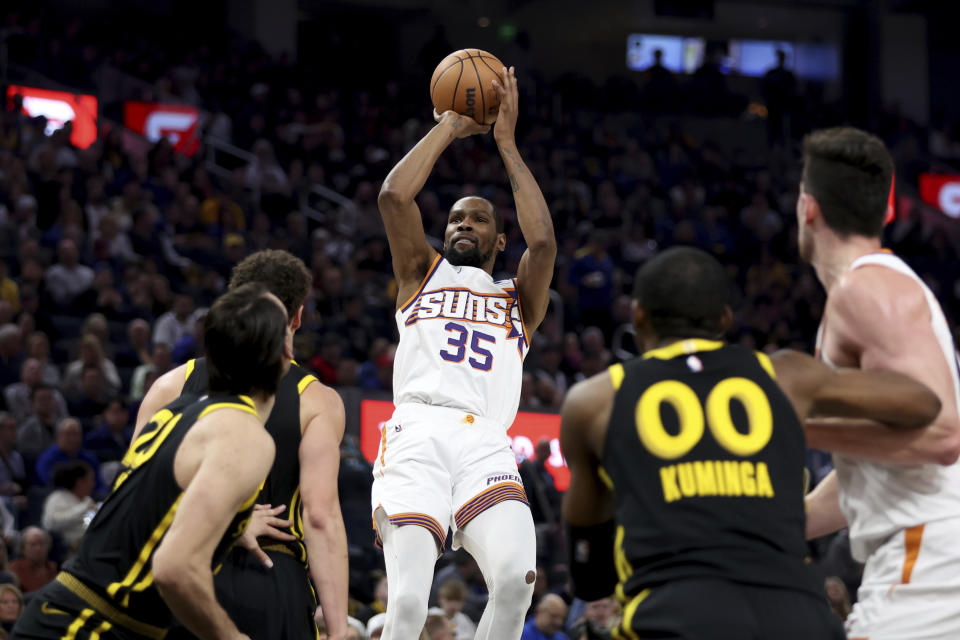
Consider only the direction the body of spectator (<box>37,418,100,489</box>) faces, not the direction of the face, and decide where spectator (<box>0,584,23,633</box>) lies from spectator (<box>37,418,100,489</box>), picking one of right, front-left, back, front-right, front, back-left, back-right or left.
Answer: front

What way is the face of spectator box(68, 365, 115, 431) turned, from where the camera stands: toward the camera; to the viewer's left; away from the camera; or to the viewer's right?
toward the camera

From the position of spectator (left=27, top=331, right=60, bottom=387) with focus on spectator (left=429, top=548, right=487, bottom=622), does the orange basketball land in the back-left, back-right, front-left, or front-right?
front-right

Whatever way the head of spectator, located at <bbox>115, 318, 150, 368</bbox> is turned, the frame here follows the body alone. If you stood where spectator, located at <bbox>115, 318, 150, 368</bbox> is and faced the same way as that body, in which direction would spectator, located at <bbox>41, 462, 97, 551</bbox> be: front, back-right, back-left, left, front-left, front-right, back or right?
front-right

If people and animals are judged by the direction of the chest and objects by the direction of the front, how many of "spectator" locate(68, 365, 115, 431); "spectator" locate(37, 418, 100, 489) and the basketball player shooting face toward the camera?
3

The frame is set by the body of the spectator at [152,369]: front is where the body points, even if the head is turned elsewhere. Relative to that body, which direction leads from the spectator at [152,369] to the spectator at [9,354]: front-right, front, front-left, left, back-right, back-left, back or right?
back-right

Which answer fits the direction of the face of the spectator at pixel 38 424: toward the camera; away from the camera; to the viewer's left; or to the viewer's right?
toward the camera

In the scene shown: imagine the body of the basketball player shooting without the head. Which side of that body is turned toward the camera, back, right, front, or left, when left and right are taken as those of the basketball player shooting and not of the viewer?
front

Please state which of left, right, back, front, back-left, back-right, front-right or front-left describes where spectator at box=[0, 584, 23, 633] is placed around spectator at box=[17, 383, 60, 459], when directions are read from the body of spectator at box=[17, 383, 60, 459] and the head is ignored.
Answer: front-right

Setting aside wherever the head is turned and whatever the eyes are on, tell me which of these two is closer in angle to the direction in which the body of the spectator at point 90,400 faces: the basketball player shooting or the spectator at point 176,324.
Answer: the basketball player shooting

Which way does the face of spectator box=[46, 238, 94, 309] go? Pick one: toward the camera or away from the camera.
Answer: toward the camera

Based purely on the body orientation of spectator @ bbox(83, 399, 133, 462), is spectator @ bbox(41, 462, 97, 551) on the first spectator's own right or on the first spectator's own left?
on the first spectator's own right

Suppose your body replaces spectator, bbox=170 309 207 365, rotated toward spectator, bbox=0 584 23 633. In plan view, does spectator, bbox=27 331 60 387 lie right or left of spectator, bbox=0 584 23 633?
right

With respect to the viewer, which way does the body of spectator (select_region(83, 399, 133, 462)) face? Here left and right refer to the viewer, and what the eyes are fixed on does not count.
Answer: facing the viewer and to the right of the viewer

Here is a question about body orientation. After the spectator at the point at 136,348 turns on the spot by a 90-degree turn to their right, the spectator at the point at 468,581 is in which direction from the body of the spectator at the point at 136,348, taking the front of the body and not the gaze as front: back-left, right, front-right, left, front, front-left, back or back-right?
left

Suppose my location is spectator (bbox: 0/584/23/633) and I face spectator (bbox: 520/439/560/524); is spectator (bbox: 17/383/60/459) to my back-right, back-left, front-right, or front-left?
front-left

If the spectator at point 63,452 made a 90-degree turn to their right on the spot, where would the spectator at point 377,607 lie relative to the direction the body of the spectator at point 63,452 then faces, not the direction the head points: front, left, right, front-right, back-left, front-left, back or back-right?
back-left

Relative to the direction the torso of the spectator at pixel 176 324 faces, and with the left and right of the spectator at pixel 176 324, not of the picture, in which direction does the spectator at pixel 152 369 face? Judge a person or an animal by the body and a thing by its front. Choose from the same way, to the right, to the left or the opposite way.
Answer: the same way

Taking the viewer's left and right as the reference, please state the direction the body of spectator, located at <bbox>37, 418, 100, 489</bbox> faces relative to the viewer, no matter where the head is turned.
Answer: facing the viewer

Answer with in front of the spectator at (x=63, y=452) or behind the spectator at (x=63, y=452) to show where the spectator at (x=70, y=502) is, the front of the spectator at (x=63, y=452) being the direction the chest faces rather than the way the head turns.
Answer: in front
